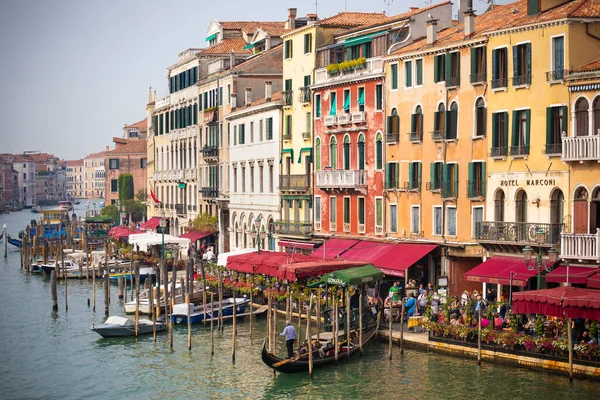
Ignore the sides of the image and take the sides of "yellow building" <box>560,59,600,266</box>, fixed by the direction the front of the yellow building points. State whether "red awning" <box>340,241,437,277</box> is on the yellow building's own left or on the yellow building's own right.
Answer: on the yellow building's own right

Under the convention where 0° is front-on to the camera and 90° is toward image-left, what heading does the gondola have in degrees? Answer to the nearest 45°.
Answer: approximately 225°

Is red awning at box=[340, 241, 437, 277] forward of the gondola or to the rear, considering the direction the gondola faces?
forward

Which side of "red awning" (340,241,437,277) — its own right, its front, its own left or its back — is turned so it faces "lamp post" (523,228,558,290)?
left

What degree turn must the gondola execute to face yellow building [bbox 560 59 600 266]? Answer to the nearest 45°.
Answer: approximately 45° to its right

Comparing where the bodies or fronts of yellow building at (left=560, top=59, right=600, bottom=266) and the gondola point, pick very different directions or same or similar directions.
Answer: very different directions

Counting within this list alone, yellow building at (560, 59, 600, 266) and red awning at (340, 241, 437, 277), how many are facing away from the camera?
0
